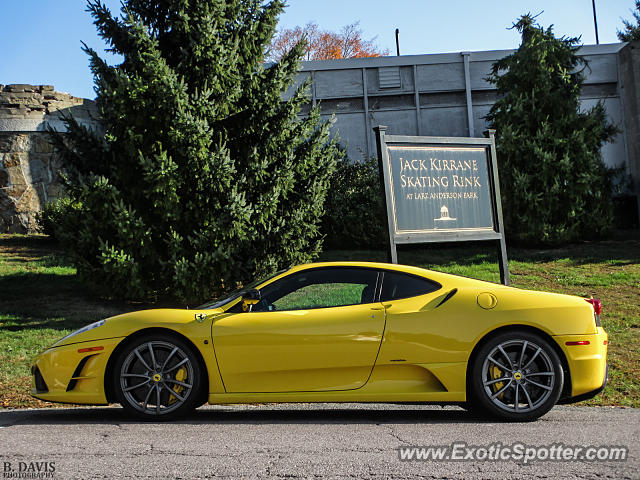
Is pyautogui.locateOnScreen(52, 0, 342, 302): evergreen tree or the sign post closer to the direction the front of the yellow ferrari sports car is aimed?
the evergreen tree

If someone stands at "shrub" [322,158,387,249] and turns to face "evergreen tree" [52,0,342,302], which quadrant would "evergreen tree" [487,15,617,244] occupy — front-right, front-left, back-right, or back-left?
back-left

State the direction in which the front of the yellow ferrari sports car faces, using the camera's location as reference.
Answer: facing to the left of the viewer

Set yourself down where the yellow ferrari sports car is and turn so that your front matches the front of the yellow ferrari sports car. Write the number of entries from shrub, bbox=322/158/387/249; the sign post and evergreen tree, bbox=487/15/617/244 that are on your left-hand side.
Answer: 0

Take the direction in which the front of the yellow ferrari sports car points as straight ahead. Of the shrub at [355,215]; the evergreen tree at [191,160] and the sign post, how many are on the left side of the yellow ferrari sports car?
0

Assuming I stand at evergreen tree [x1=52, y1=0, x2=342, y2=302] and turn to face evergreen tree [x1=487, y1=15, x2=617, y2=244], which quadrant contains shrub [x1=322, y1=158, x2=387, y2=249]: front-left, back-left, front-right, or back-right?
front-left

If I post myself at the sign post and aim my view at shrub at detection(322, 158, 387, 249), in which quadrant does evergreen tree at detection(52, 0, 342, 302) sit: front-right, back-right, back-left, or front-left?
front-left

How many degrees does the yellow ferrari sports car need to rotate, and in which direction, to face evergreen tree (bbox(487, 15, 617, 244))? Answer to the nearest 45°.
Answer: approximately 135° to its right

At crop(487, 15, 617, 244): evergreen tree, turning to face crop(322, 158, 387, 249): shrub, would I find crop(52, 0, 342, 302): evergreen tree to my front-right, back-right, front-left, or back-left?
front-left

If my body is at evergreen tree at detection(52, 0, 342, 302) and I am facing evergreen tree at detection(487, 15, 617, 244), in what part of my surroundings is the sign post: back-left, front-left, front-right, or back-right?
front-right

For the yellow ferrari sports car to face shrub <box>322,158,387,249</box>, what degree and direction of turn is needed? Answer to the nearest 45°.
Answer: approximately 90° to its right

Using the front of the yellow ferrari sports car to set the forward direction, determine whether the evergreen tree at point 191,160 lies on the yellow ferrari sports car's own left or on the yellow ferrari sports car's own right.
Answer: on the yellow ferrari sports car's own right

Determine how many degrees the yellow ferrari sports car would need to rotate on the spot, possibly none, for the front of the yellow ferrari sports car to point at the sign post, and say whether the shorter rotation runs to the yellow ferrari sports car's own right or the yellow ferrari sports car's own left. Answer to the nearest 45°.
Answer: approximately 90° to the yellow ferrari sports car's own right

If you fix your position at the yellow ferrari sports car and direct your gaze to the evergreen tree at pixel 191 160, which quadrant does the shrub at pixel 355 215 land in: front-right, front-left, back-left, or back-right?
front-right
